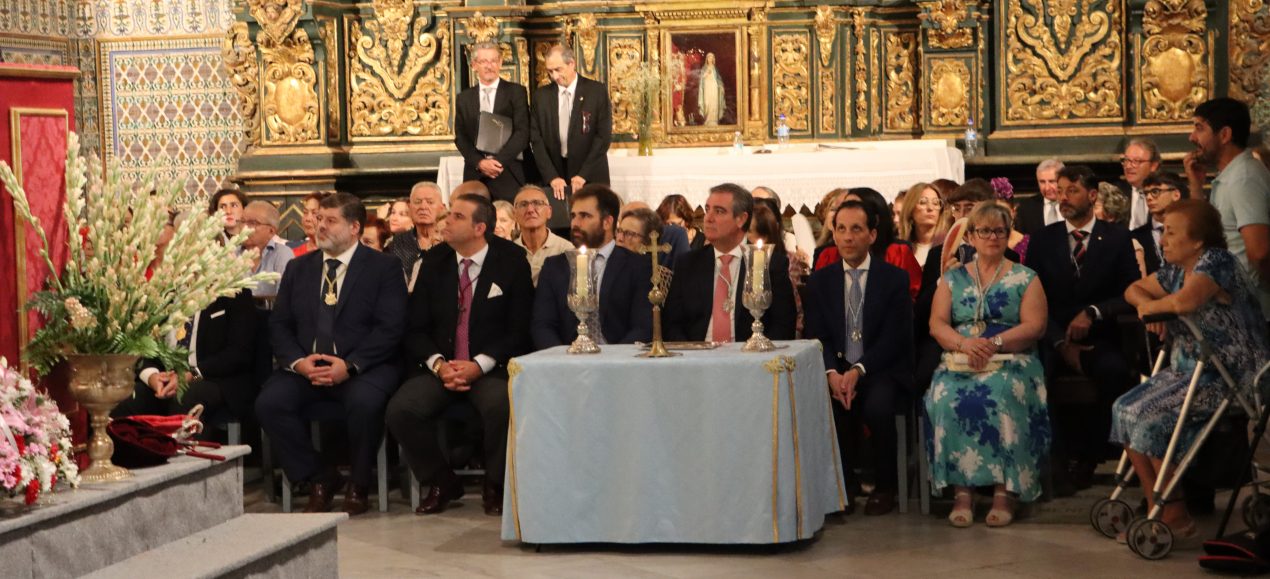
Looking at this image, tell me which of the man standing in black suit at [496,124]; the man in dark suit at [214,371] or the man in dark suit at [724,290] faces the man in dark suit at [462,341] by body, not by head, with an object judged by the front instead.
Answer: the man standing in black suit

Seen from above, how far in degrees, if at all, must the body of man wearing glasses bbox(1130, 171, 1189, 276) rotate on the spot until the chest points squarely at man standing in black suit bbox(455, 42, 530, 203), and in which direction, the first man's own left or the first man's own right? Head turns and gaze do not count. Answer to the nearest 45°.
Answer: approximately 45° to the first man's own right

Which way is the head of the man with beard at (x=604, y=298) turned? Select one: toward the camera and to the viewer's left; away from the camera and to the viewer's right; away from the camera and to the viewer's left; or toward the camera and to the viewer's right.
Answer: toward the camera and to the viewer's left

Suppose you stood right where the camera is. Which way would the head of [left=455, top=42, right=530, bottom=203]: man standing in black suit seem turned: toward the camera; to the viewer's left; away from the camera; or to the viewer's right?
toward the camera

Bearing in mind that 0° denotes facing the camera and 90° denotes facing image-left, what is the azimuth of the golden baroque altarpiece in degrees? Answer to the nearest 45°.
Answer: approximately 0°

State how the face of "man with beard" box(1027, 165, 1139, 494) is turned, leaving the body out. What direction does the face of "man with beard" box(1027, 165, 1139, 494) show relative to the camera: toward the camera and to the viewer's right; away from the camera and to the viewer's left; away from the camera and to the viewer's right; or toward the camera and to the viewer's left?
toward the camera and to the viewer's left

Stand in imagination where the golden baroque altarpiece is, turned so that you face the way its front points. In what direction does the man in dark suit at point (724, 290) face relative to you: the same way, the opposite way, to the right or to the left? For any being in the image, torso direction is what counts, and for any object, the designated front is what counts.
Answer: the same way

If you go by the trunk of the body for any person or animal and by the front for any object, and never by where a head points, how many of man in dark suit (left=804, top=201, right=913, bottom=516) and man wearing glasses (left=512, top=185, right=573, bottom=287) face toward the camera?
2

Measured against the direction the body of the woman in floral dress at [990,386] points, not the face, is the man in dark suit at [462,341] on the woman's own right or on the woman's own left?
on the woman's own right

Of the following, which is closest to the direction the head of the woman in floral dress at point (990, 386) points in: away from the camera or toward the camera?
toward the camera

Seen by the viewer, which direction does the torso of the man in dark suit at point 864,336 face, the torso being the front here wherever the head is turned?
toward the camera

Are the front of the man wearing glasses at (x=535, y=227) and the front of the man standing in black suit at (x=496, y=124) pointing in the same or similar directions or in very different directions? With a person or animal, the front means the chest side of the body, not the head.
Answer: same or similar directions

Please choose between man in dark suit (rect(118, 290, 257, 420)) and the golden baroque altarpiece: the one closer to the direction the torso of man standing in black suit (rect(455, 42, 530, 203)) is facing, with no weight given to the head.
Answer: the man in dark suit

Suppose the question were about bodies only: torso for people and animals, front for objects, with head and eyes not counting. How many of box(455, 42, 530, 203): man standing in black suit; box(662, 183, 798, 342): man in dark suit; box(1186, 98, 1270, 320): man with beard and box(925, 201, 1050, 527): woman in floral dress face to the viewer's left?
1

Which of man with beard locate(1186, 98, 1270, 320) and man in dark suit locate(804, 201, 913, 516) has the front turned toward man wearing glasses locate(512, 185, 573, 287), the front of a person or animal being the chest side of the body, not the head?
the man with beard

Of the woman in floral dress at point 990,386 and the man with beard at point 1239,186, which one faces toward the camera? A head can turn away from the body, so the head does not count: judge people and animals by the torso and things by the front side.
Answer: the woman in floral dress

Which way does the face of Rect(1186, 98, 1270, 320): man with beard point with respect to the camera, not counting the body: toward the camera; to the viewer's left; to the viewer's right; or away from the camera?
to the viewer's left

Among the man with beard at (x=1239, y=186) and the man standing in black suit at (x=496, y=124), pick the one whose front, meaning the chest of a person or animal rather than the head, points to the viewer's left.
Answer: the man with beard

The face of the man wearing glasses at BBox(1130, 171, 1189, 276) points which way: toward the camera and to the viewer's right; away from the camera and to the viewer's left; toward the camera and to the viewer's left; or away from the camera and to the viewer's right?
toward the camera and to the viewer's left
